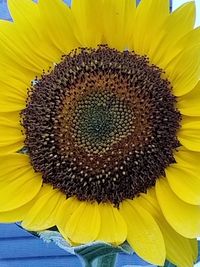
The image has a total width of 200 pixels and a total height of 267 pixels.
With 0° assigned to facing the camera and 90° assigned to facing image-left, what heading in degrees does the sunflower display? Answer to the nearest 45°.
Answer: approximately 0°
